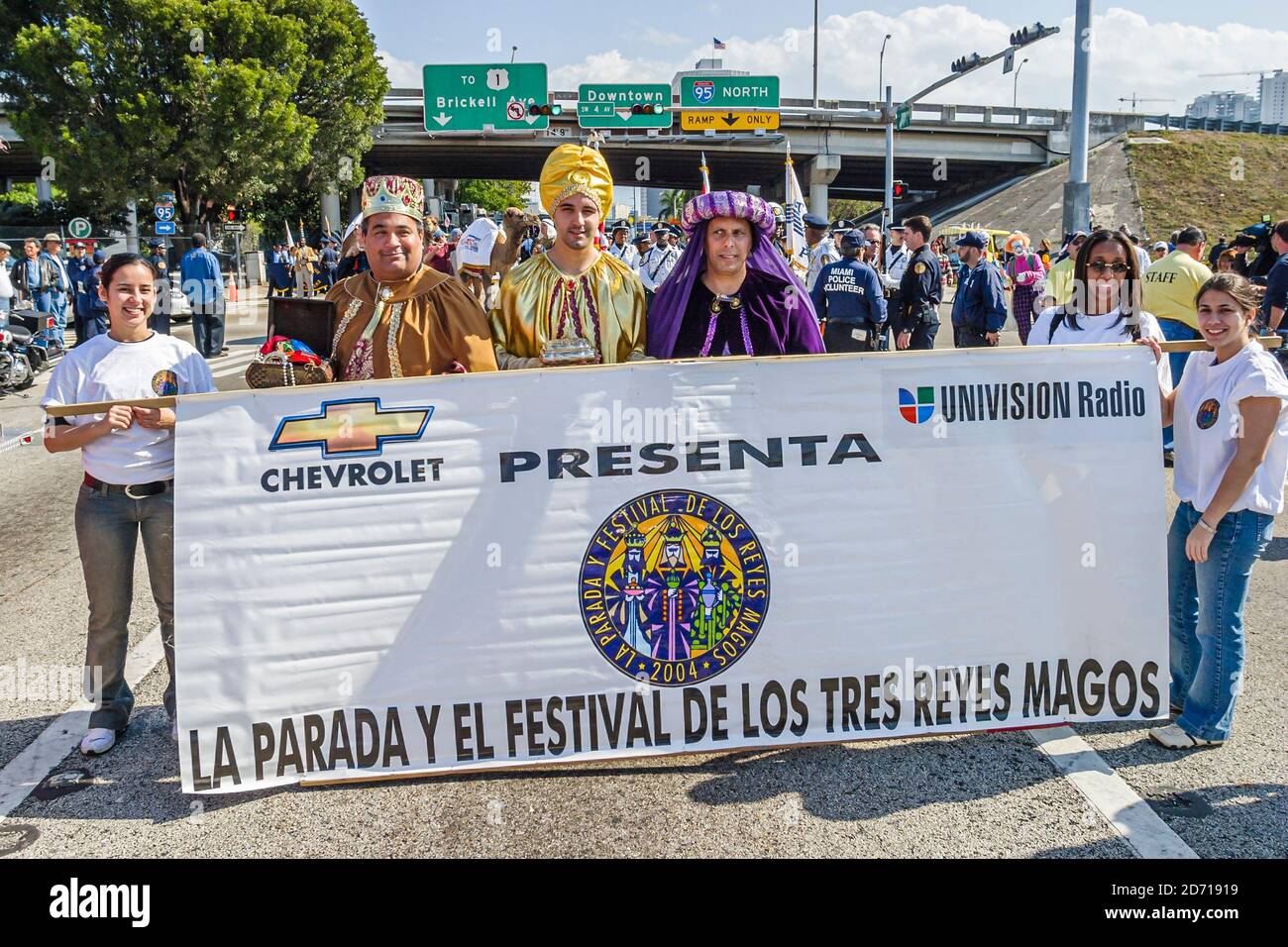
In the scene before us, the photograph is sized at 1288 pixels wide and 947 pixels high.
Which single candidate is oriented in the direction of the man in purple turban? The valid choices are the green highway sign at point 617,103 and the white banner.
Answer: the green highway sign

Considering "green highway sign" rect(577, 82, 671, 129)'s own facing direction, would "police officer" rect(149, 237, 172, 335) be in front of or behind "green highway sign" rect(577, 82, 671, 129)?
in front

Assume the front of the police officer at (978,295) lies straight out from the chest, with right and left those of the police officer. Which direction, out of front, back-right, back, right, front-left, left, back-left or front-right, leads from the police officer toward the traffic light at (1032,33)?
back-right

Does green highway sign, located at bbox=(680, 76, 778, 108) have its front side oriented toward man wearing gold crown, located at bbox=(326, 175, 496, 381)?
yes
